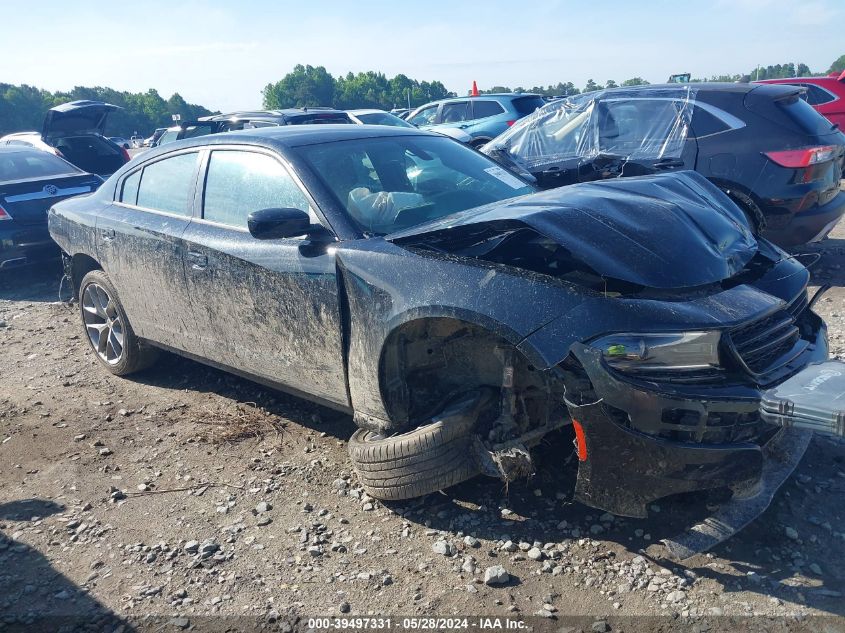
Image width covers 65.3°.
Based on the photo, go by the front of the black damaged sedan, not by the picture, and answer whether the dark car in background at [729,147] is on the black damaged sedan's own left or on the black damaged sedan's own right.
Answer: on the black damaged sedan's own left

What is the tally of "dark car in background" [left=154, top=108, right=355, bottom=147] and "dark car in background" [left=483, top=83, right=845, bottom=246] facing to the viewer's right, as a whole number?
0

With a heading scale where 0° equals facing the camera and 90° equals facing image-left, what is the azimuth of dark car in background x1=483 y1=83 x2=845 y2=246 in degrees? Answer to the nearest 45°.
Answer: approximately 135°

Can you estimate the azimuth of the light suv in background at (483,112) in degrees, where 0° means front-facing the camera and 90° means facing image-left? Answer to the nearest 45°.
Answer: approximately 135°

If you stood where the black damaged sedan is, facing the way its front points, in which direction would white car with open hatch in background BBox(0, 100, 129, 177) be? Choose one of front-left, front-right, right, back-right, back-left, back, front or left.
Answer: back

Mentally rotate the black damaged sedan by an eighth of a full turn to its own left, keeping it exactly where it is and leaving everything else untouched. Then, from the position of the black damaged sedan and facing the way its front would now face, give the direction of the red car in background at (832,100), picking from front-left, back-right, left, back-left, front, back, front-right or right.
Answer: front-left

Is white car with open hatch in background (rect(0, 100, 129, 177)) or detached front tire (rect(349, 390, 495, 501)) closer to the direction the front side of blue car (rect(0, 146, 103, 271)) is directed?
the white car with open hatch in background

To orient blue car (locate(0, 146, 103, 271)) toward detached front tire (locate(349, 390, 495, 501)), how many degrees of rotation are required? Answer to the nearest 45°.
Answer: approximately 135° to its left

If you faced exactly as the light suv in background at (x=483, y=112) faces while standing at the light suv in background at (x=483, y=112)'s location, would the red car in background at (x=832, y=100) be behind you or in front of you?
behind
